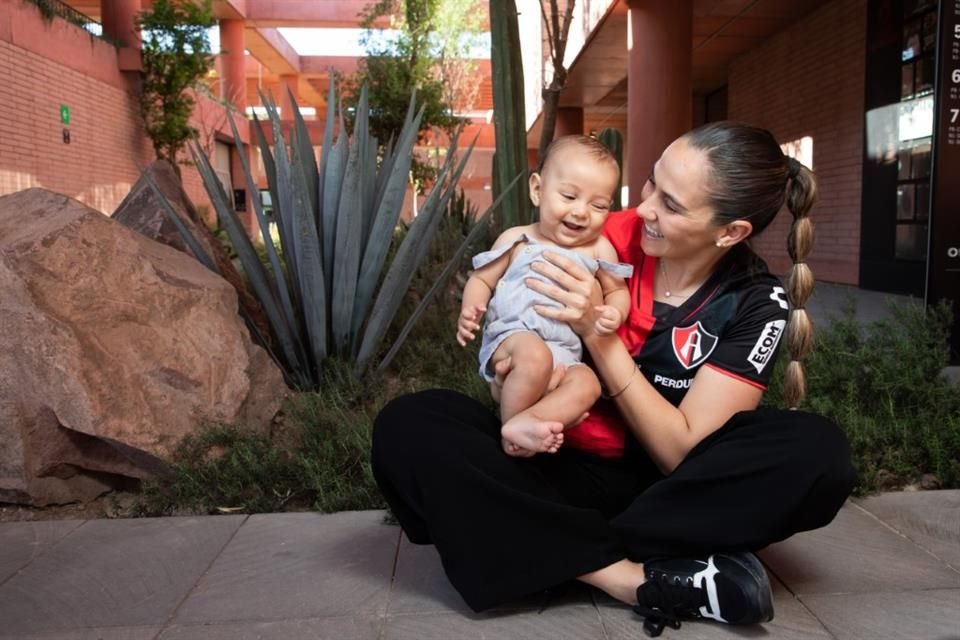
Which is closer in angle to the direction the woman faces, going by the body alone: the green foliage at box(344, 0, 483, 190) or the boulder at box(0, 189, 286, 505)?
the boulder

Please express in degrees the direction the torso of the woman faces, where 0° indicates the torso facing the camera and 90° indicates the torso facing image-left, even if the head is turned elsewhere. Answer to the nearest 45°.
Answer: approximately 45°

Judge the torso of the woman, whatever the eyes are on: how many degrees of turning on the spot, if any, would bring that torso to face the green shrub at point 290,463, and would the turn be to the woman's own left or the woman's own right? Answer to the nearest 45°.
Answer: approximately 90° to the woman's own right

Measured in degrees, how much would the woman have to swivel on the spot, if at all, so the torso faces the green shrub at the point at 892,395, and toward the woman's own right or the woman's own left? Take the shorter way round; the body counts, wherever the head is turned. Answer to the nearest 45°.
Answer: approximately 180°

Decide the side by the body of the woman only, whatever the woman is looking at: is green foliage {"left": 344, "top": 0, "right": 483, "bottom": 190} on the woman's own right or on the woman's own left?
on the woman's own right

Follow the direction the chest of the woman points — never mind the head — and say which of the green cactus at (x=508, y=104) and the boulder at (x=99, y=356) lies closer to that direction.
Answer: the boulder

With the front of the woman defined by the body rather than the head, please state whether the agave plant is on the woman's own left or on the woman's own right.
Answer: on the woman's own right

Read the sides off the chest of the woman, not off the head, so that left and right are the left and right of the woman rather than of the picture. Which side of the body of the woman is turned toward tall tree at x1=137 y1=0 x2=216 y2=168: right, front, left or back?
right
